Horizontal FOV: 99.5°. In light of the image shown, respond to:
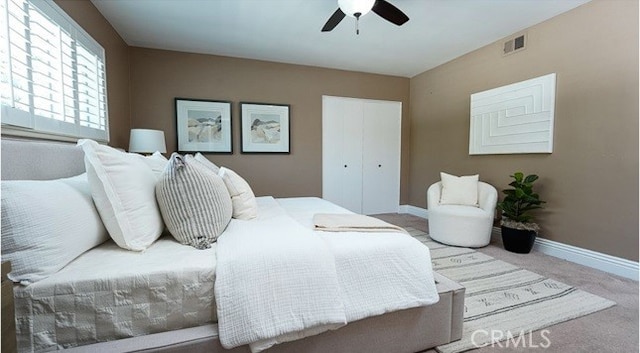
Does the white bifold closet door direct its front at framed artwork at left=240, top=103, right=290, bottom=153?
no

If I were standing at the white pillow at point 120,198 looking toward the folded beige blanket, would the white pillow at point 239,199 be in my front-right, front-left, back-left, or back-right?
front-left

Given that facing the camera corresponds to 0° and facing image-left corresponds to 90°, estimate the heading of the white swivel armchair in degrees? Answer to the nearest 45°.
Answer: approximately 0°

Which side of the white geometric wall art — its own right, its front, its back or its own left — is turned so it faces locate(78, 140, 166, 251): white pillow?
front

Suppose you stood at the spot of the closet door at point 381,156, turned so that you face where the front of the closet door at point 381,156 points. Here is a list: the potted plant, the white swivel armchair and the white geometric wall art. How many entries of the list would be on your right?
0

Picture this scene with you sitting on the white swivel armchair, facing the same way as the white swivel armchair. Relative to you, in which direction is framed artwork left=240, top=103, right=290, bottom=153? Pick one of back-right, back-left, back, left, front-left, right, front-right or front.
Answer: right

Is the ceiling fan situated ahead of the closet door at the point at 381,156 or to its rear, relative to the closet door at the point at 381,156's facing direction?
ahead

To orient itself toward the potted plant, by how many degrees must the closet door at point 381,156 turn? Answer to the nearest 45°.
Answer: approximately 45° to its left

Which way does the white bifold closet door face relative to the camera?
toward the camera

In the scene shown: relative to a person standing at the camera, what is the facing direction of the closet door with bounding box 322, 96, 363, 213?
facing the viewer and to the left of the viewer

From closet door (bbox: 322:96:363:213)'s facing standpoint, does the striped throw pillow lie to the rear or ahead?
ahead

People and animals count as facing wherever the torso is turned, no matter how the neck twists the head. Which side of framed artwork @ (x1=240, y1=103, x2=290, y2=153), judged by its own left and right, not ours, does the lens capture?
front

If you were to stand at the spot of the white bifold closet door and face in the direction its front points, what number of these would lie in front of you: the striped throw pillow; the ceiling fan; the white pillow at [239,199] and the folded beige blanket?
4

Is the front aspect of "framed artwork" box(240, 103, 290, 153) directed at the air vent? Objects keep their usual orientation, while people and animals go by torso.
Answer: no

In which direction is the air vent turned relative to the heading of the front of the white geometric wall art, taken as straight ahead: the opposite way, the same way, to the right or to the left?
the same way

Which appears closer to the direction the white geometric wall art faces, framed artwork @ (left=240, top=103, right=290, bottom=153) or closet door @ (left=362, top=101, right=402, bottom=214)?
the framed artwork

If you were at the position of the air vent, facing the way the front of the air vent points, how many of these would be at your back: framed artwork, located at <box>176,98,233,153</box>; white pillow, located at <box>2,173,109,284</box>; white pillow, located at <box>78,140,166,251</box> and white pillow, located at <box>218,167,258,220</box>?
0

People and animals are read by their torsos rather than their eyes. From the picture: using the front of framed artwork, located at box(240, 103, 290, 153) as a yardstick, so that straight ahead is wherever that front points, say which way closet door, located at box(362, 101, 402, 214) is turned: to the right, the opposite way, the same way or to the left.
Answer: the same way
